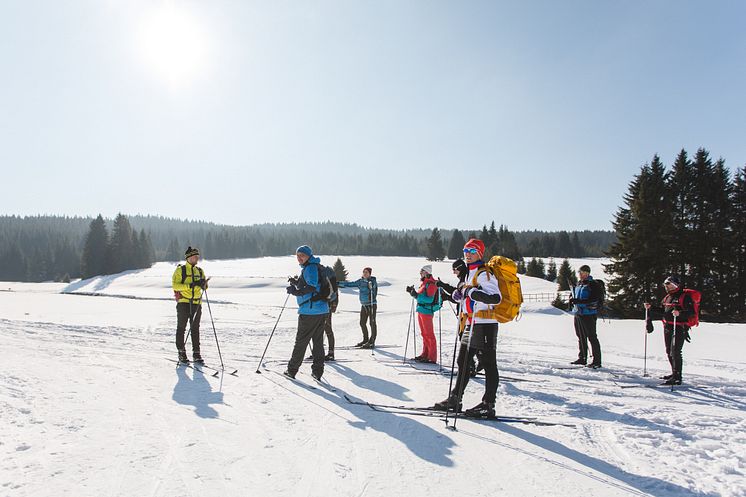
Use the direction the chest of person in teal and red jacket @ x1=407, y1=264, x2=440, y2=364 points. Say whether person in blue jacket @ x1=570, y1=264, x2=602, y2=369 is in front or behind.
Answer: behind

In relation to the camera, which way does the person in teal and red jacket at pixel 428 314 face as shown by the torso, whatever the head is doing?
to the viewer's left

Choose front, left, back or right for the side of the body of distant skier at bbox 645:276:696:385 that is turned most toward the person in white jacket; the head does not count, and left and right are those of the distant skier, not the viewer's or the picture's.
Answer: front

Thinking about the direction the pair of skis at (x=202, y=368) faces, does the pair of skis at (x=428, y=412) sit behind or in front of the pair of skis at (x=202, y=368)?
in front

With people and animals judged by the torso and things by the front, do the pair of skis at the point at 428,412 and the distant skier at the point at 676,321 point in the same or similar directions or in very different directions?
same or similar directions

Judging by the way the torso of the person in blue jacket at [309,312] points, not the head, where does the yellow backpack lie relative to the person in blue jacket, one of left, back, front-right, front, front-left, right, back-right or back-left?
back-left

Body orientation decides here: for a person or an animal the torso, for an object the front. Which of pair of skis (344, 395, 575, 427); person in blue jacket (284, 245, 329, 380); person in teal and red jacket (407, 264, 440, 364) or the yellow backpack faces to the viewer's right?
the yellow backpack

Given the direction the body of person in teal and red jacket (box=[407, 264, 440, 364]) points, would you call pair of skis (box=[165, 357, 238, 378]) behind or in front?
in front

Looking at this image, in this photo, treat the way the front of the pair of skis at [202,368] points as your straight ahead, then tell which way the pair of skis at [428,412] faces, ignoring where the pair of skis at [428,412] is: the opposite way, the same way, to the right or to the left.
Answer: the opposite way

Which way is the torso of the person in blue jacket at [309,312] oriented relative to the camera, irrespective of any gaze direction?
to the viewer's left

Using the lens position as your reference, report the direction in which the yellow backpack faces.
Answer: facing to the right of the viewer

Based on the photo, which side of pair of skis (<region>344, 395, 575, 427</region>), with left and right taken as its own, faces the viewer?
left

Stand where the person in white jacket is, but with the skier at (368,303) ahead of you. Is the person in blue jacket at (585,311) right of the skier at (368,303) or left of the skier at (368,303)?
right

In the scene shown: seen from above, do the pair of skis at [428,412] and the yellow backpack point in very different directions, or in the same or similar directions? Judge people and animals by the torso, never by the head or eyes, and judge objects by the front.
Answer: very different directions

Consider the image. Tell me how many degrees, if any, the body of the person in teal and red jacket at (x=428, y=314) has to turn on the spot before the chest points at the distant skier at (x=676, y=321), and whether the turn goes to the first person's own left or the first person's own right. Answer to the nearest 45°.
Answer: approximately 180°

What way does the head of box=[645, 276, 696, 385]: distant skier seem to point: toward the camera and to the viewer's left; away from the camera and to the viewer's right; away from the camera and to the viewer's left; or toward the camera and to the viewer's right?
toward the camera and to the viewer's left

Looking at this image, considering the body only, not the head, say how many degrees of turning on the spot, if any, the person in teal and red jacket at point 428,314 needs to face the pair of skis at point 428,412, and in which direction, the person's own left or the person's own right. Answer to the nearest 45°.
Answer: approximately 90° to the person's own left

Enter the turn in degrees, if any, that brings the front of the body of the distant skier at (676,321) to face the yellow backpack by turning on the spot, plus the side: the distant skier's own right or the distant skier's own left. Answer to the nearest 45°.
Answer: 0° — they already face it

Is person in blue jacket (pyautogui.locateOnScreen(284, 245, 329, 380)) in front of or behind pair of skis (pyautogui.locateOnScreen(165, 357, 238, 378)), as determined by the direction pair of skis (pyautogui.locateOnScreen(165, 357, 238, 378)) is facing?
in front
